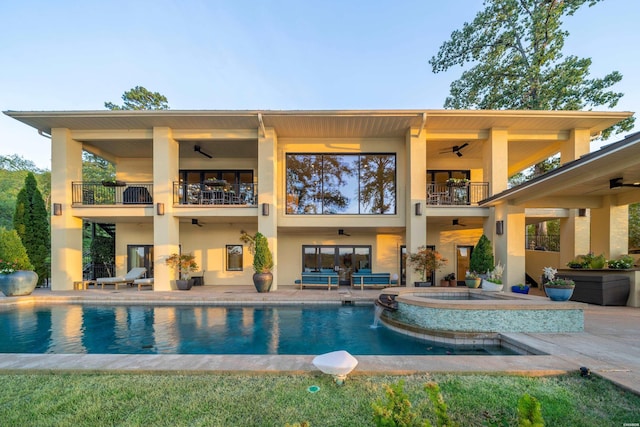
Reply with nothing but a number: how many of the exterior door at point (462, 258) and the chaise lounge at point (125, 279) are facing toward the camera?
1

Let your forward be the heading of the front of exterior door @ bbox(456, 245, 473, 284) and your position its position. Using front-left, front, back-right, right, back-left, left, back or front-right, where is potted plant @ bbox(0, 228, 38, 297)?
front-right

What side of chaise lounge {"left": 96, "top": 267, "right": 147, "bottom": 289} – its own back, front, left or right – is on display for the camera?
left

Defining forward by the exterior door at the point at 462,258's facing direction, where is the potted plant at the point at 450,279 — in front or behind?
in front

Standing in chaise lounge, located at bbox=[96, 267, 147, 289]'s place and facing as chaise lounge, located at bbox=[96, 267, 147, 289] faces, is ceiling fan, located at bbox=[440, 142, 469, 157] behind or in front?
behind

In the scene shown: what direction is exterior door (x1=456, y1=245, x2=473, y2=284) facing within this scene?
toward the camera

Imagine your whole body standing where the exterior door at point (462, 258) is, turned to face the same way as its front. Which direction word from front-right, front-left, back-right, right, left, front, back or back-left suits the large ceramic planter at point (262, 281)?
front-right

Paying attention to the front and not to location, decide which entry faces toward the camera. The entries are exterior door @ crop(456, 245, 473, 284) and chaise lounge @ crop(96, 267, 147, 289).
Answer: the exterior door

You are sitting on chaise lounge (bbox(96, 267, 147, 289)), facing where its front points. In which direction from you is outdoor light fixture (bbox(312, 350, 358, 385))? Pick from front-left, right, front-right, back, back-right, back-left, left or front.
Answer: left
